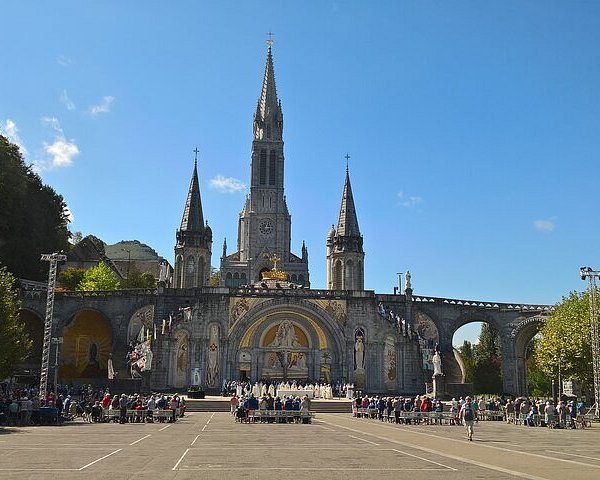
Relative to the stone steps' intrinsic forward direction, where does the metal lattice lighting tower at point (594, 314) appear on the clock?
The metal lattice lighting tower is roughly at 10 o'clock from the stone steps.

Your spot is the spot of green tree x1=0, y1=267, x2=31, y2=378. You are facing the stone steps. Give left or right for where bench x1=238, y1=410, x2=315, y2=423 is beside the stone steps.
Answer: right

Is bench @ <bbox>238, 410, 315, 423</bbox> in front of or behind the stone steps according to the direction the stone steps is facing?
in front

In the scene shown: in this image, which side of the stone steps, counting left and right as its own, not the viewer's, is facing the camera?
front

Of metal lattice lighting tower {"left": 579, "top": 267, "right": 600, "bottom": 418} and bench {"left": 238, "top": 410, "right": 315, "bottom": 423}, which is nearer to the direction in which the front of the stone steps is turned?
the bench

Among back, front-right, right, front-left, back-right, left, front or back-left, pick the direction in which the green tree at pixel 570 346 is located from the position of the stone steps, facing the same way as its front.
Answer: left

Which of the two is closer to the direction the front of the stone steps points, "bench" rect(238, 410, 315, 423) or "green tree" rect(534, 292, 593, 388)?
the bench

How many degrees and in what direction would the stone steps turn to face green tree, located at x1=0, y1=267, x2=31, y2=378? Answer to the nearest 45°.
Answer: approximately 45° to its right
